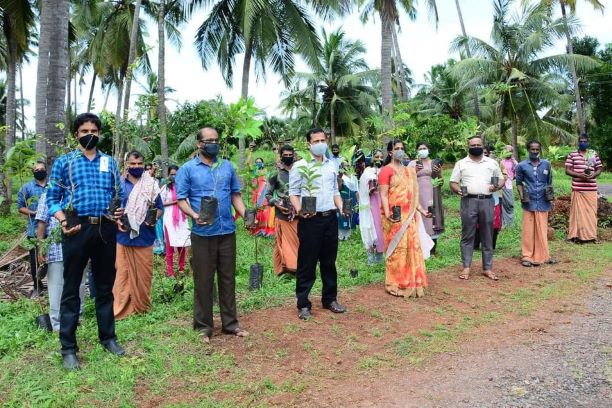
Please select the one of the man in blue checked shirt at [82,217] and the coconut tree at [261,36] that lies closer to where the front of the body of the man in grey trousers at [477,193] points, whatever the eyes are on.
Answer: the man in blue checked shirt

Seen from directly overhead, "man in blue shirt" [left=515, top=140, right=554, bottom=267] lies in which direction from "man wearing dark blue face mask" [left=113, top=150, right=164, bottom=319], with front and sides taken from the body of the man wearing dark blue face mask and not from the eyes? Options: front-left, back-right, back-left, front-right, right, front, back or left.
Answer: left

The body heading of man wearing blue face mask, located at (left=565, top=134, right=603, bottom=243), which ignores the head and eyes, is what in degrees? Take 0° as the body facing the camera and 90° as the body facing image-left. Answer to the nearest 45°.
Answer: approximately 0°

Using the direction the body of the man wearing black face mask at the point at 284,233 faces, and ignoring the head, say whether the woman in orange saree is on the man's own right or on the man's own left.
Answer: on the man's own left

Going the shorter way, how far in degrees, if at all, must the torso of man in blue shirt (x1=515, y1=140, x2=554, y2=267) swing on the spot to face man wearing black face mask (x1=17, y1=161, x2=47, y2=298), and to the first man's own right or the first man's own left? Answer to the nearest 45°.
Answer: approximately 45° to the first man's own right

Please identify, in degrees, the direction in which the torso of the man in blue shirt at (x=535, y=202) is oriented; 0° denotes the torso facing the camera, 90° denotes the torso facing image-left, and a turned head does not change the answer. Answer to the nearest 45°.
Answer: approximately 0°
